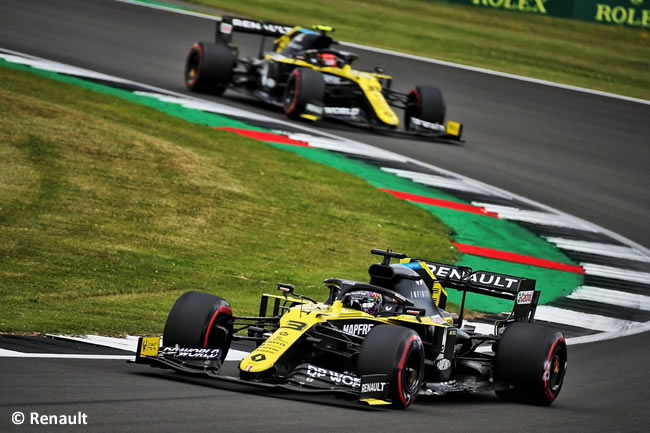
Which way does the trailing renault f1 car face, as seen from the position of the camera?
facing the viewer and to the right of the viewer

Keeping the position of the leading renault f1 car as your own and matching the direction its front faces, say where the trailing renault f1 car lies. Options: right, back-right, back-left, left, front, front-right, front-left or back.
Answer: back-right

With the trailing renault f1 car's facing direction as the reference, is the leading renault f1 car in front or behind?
in front

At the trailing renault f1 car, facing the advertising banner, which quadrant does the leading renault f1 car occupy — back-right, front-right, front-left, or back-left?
back-right

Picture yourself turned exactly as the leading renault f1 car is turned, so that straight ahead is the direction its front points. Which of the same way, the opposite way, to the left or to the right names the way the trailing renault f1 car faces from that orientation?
to the left

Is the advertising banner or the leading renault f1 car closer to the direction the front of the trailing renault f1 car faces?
the leading renault f1 car

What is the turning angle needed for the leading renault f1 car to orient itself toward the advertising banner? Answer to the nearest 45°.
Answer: approximately 135° to its right

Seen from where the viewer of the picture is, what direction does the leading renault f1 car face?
facing the viewer and to the left of the viewer

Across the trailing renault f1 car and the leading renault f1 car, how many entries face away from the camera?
0
